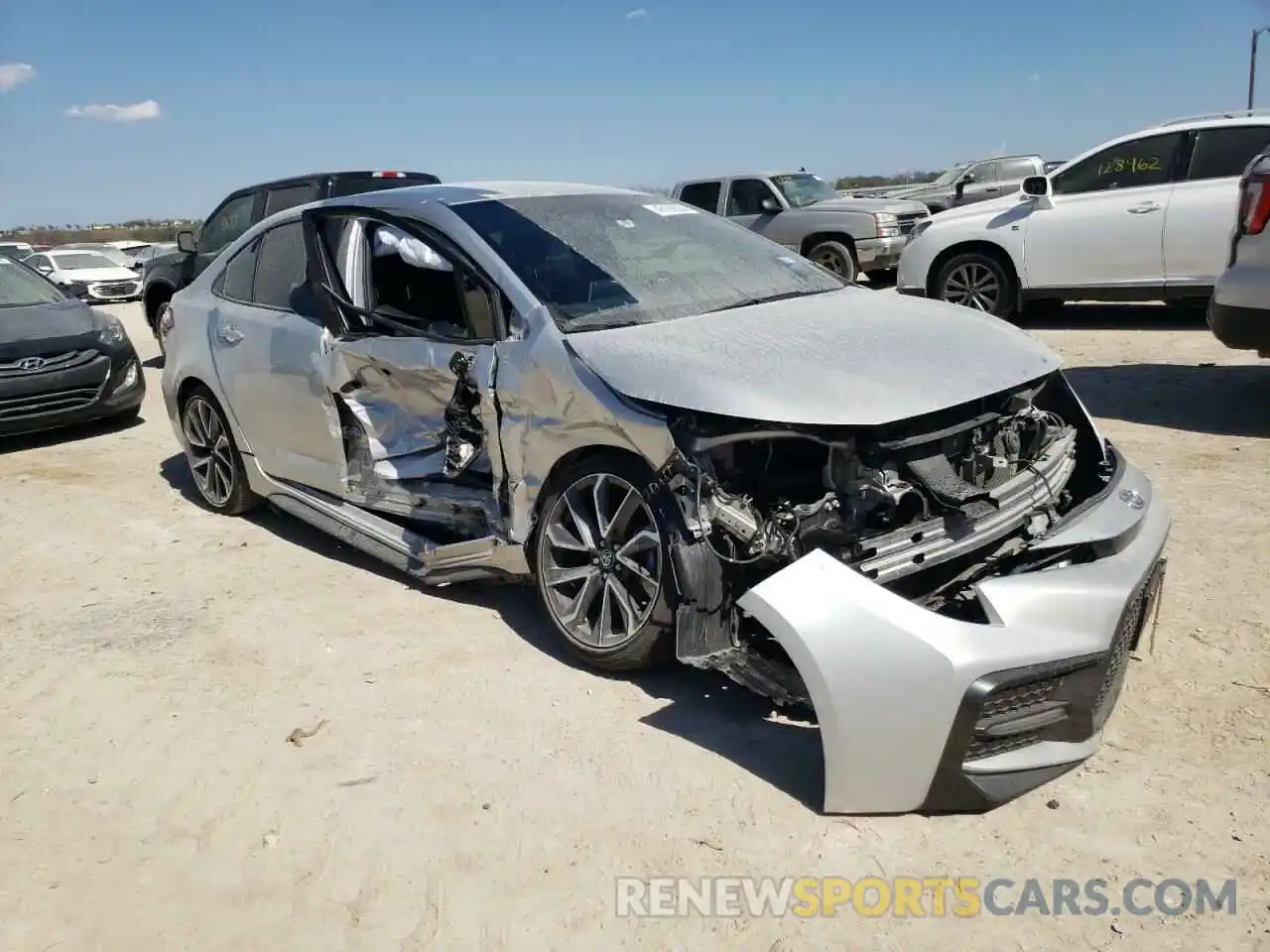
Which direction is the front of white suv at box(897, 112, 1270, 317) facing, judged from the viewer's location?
facing to the left of the viewer

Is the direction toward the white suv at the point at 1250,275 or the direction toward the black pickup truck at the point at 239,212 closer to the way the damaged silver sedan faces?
the white suv

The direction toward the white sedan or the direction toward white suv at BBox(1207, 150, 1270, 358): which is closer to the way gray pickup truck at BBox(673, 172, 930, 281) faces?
the white suv

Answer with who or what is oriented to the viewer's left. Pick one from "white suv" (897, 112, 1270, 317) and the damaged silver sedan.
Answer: the white suv

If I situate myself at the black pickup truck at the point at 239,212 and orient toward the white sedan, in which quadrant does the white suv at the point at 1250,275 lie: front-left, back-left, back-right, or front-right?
back-right

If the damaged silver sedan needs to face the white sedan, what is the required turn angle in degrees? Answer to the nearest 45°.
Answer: approximately 180°

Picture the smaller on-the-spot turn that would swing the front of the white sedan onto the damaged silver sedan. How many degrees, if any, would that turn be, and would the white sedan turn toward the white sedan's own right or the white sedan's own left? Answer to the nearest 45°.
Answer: approximately 45° to the white sedan's own right

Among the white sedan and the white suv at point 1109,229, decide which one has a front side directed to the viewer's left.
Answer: the white suv

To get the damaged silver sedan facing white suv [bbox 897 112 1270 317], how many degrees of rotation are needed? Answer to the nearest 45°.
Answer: approximately 90° to its left
